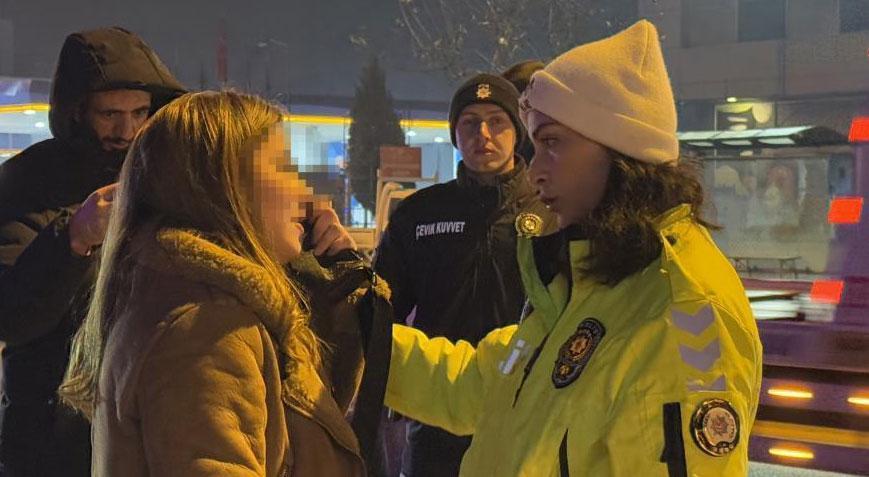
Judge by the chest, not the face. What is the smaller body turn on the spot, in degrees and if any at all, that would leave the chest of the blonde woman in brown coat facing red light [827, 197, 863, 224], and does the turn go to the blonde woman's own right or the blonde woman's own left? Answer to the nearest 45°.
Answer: approximately 45° to the blonde woman's own left

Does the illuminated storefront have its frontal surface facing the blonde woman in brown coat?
yes

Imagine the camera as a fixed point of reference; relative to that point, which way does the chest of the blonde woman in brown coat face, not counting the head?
to the viewer's right

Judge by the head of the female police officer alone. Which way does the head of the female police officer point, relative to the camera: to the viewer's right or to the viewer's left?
to the viewer's left

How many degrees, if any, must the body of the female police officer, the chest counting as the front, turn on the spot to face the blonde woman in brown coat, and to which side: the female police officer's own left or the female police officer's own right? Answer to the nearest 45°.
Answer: approximately 45° to the female police officer's own right

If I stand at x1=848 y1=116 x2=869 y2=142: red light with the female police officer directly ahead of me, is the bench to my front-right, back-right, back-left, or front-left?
back-right

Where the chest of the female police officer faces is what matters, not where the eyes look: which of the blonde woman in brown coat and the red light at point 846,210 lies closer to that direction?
the blonde woman in brown coat

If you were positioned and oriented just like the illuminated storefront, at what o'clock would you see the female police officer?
The female police officer is roughly at 12 o'clock from the illuminated storefront.

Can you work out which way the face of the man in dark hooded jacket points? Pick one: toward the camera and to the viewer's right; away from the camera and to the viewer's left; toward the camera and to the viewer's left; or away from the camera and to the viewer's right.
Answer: toward the camera and to the viewer's right

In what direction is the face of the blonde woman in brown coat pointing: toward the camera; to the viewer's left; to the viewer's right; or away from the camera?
to the viewer's right

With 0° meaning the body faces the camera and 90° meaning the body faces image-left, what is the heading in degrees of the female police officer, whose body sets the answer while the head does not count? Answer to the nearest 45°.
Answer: approximately 45°

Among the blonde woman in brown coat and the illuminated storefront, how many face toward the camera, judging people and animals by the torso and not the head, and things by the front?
1
